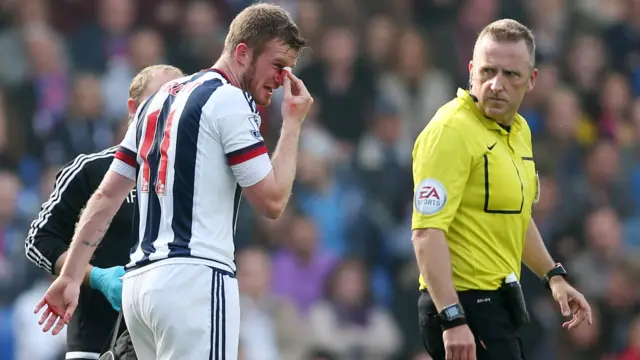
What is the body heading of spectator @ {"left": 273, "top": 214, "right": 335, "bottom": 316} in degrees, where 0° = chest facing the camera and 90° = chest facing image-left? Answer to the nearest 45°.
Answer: approximately 0°

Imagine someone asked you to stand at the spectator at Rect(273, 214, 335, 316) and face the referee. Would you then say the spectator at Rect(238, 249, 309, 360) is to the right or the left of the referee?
right

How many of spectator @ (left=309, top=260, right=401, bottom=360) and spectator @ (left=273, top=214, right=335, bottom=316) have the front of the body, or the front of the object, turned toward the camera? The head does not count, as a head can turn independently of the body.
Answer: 2
